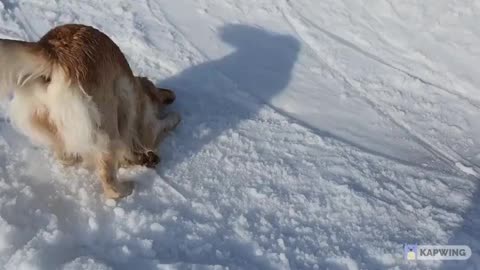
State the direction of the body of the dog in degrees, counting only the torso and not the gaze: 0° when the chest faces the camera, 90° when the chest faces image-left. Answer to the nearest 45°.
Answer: approximately 225°
